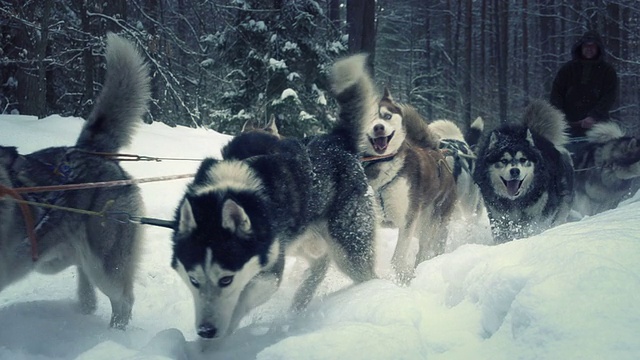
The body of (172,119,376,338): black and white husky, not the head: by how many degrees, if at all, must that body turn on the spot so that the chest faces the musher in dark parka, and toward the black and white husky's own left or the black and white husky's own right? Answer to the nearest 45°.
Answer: approximately 180°

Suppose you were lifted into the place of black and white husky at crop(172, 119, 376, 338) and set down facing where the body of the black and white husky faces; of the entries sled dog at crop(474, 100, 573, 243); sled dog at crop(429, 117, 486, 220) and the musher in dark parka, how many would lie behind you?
3

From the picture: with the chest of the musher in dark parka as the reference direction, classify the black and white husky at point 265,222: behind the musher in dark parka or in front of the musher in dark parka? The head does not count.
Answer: in front

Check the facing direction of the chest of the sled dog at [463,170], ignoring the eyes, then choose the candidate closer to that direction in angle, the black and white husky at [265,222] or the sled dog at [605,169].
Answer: the black and white husky

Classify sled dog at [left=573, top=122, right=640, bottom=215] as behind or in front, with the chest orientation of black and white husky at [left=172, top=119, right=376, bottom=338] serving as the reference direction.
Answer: behind

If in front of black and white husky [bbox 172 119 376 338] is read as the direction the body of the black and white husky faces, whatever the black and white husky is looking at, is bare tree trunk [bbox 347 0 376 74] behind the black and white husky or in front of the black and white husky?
behind
